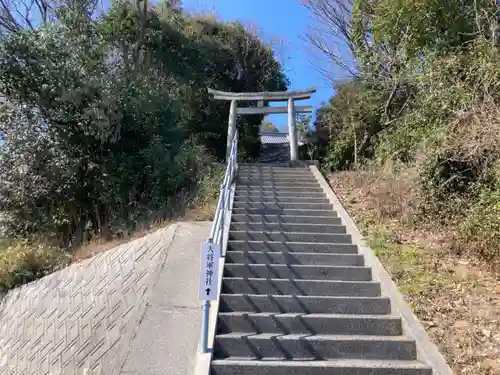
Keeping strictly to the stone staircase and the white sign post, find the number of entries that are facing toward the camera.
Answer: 2

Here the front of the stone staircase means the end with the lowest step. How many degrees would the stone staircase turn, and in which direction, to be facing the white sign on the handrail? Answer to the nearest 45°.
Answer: approximately 45° to its right

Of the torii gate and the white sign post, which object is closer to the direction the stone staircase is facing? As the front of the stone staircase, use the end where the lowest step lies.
the white sign post

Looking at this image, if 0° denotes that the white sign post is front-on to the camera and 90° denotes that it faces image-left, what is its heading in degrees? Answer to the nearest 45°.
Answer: approximately 0°

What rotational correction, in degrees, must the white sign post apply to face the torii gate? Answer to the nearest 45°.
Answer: approximately 180°

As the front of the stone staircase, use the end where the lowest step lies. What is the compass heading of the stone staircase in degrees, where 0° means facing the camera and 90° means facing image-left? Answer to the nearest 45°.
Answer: approximately 0°

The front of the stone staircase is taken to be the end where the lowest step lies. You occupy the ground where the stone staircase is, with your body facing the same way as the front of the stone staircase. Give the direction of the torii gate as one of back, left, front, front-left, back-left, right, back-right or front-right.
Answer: back
